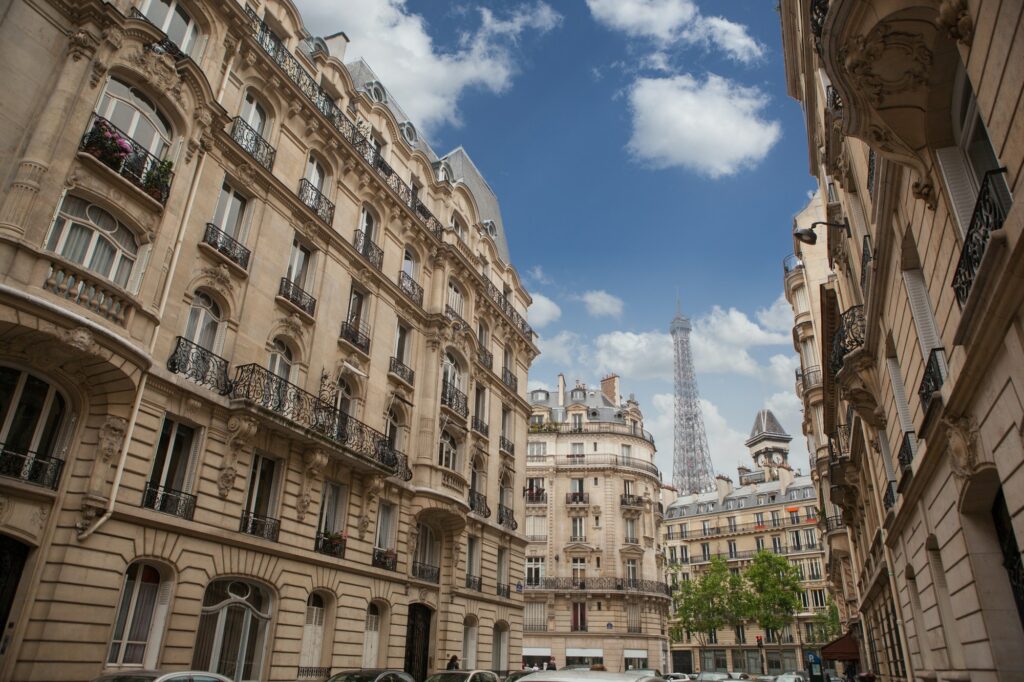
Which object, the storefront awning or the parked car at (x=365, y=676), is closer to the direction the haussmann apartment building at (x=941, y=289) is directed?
the parked car

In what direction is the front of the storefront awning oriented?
to the viewer's left

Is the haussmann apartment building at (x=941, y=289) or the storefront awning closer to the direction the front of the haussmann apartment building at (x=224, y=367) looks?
the haussmann apartment building

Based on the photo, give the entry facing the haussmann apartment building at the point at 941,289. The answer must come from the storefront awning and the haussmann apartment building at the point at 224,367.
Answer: the haussmann apartment building at the point at 224,367

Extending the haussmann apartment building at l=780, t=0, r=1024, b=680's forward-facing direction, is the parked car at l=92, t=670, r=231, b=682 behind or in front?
in front

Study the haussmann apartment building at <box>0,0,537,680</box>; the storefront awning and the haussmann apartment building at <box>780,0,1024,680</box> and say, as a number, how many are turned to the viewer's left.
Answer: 2

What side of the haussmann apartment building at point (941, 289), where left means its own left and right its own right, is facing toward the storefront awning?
right

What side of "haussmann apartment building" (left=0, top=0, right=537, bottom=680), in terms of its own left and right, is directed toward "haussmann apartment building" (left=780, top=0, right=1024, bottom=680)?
front

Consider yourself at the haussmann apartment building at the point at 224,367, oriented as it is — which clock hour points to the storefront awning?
The storefront awning is roughly at 10 o'clock from the haussmann apartment building.

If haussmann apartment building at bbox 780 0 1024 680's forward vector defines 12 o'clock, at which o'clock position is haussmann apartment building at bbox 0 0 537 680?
haussmann apartment building at bbox 0 0 537 680 is roughly at 12 o'clock from haussmann apartment building at bbox 780 0 1024 680.

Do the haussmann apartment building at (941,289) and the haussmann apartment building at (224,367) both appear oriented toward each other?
yes

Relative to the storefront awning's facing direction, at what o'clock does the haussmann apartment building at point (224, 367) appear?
The haussmann apartment building is roughly at 10 o'clock from the storefront awning.

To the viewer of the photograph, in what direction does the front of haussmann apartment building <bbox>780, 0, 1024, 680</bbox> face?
facing to the left of the viewer

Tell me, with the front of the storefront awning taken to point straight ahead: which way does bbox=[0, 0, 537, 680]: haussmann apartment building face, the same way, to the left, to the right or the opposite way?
the opposite way
